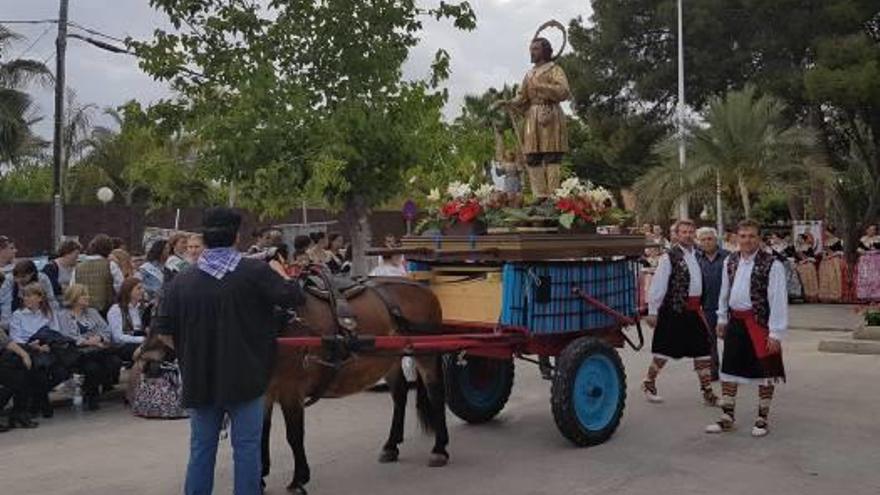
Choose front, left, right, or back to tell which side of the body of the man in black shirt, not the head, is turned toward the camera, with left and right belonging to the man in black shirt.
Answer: back

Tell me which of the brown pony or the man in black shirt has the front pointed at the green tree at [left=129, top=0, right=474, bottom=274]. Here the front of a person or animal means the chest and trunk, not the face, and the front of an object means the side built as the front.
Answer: the man in black shirt

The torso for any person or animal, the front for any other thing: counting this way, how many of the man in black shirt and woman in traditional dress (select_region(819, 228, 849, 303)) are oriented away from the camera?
1

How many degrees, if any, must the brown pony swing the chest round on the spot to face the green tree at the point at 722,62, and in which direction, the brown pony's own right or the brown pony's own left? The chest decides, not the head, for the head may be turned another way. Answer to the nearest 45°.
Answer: approximately 180°

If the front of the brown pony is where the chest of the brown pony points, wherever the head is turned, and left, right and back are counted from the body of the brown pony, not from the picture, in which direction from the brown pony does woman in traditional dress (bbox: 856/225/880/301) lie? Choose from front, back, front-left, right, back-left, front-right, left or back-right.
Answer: back
